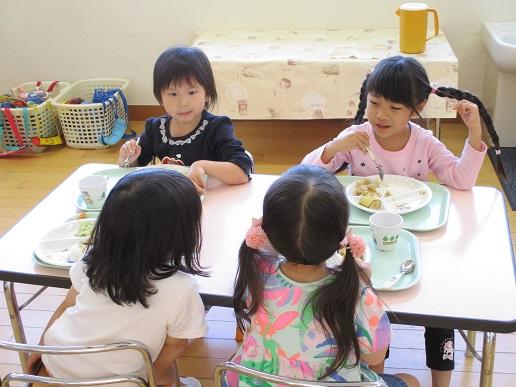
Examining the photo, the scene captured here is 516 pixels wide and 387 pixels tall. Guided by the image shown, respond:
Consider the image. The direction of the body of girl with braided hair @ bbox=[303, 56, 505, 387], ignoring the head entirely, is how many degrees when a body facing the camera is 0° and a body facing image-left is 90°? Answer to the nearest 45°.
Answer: approximately 0°

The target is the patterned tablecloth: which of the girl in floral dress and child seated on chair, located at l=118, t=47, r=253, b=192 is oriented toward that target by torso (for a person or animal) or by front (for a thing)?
the girl in floral dress

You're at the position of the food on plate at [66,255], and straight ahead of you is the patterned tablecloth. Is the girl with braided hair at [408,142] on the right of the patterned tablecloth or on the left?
right

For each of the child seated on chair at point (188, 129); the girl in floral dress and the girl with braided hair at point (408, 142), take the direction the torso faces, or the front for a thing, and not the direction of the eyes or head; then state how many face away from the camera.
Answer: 1

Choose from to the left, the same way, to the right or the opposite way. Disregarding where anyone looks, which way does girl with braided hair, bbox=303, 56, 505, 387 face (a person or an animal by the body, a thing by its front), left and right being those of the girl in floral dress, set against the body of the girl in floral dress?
the opposite way

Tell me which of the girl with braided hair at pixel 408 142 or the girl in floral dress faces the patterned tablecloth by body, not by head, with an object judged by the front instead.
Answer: the girl in floral dress

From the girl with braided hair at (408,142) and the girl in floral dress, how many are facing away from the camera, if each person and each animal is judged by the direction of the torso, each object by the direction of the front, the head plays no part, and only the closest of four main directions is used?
1

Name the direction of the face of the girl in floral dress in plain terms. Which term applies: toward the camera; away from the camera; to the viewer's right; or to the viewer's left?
away from the camera

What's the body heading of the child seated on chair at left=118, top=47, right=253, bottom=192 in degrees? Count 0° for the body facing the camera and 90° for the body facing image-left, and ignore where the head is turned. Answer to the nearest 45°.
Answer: approximately 0°

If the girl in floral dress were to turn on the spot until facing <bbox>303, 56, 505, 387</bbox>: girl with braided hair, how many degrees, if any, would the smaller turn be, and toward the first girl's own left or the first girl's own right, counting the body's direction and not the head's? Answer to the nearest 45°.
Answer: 0° — they already face them

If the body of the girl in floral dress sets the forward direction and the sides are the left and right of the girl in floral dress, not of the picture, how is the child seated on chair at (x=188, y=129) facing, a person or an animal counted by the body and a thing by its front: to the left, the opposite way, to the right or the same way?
the opposite way

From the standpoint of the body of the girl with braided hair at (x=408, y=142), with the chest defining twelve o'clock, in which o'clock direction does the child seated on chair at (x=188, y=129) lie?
The child seated on chair is roughly at 3 o'clock from the girl with braided hair.

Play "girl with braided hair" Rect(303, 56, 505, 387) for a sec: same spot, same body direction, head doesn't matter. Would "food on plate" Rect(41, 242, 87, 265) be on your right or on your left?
on your right

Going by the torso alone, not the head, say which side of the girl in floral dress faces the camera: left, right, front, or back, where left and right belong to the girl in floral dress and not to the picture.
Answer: back
